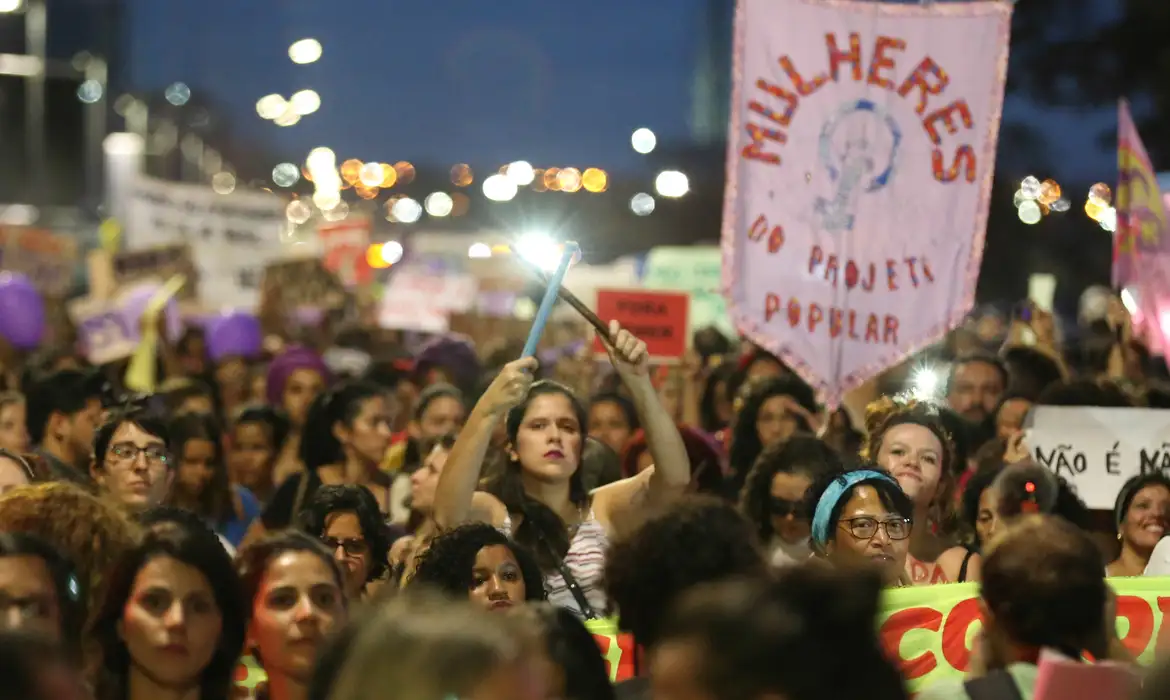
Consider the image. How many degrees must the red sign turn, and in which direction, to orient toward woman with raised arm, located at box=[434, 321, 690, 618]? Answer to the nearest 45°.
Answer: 0° — it already faces them

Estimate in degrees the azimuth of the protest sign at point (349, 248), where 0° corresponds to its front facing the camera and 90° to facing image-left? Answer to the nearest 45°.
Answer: approximately 0°

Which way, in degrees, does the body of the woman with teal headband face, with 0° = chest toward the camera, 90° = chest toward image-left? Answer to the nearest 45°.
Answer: approximately 315°

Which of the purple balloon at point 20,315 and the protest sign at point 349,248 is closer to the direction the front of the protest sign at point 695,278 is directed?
the purple balloon

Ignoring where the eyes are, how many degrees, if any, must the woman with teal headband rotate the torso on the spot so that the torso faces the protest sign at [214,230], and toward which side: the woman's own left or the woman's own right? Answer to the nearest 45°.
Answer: approximately 180°

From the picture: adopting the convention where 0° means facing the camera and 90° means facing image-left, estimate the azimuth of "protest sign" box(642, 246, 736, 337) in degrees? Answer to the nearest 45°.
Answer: approximately 0°
